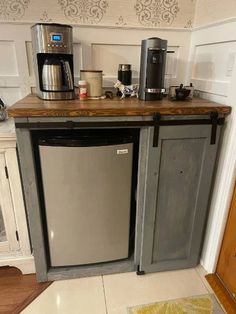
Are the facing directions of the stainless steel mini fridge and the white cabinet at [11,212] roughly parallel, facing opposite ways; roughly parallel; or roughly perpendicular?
roughly parallel

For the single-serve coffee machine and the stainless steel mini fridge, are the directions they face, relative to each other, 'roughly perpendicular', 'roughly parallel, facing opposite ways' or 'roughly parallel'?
roughly parallel

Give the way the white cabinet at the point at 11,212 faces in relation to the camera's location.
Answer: facing the viewer

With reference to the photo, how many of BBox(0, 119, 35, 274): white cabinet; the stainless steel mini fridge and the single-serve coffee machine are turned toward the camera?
3

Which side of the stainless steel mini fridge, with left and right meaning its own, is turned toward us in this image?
front

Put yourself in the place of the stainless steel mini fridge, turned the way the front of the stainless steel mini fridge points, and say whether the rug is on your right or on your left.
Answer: on your left

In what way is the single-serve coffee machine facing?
toward the camera

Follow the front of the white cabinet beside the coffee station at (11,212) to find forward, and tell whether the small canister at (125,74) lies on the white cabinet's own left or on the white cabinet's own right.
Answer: on the white cabinet's own left
